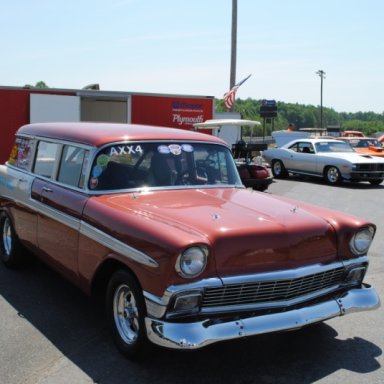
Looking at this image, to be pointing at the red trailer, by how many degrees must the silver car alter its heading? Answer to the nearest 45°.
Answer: approximately 135° to its right

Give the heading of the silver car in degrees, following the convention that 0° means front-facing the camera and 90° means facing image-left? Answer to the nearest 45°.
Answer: approximately 315°

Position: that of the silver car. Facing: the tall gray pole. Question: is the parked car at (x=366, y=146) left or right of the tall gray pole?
right

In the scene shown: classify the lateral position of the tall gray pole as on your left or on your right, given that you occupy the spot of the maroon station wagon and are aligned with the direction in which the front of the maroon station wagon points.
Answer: on your left

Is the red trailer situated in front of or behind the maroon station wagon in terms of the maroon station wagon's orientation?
behind

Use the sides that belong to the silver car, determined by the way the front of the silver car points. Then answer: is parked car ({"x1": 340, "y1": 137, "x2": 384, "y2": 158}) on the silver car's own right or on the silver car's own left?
on the silver car's own left
